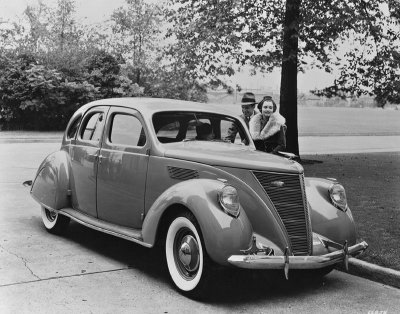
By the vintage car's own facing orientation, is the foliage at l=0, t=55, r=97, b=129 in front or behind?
behind

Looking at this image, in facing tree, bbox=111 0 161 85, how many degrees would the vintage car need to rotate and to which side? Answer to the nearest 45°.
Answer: approximately 135° to its left

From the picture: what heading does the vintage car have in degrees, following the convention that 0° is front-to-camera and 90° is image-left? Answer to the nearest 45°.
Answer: approximately 315°

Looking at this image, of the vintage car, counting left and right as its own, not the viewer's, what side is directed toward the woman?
left

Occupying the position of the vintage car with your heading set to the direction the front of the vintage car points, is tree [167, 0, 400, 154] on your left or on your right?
on your left

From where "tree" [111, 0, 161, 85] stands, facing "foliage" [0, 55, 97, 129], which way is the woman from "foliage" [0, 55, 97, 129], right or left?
left
